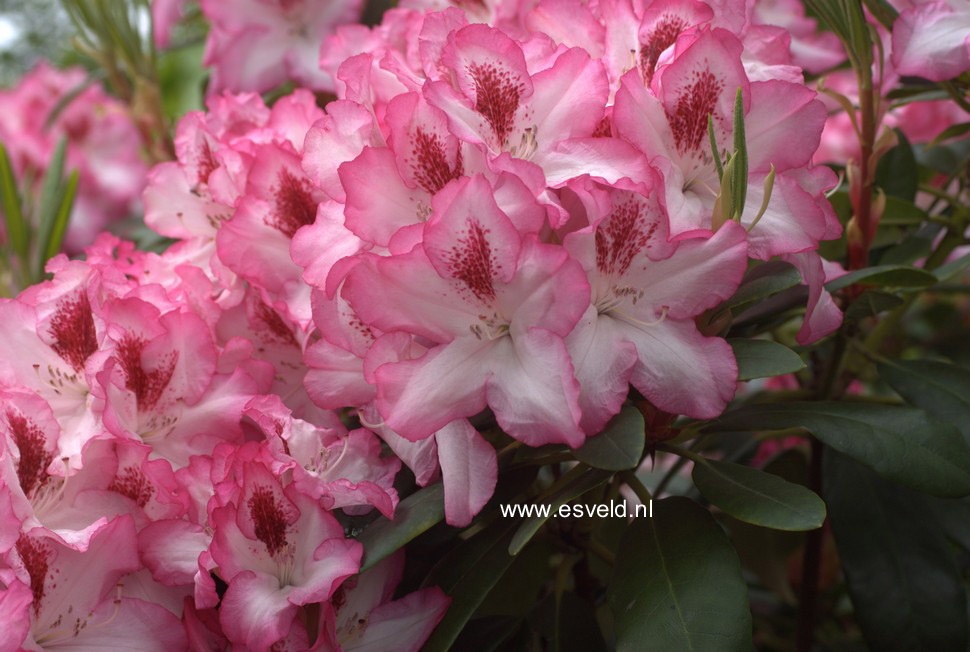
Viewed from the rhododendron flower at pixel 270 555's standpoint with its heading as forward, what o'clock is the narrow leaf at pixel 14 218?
The narrow leaf is roughly at 6 o'clock from the rhododendron flower.

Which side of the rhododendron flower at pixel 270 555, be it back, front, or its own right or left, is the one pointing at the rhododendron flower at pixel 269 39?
back

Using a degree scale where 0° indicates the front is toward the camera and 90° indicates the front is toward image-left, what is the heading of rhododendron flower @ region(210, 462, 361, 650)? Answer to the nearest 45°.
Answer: approximately 0°

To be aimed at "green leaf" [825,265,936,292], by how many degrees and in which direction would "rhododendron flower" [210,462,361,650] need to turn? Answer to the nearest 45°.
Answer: approximately 90° to its left
